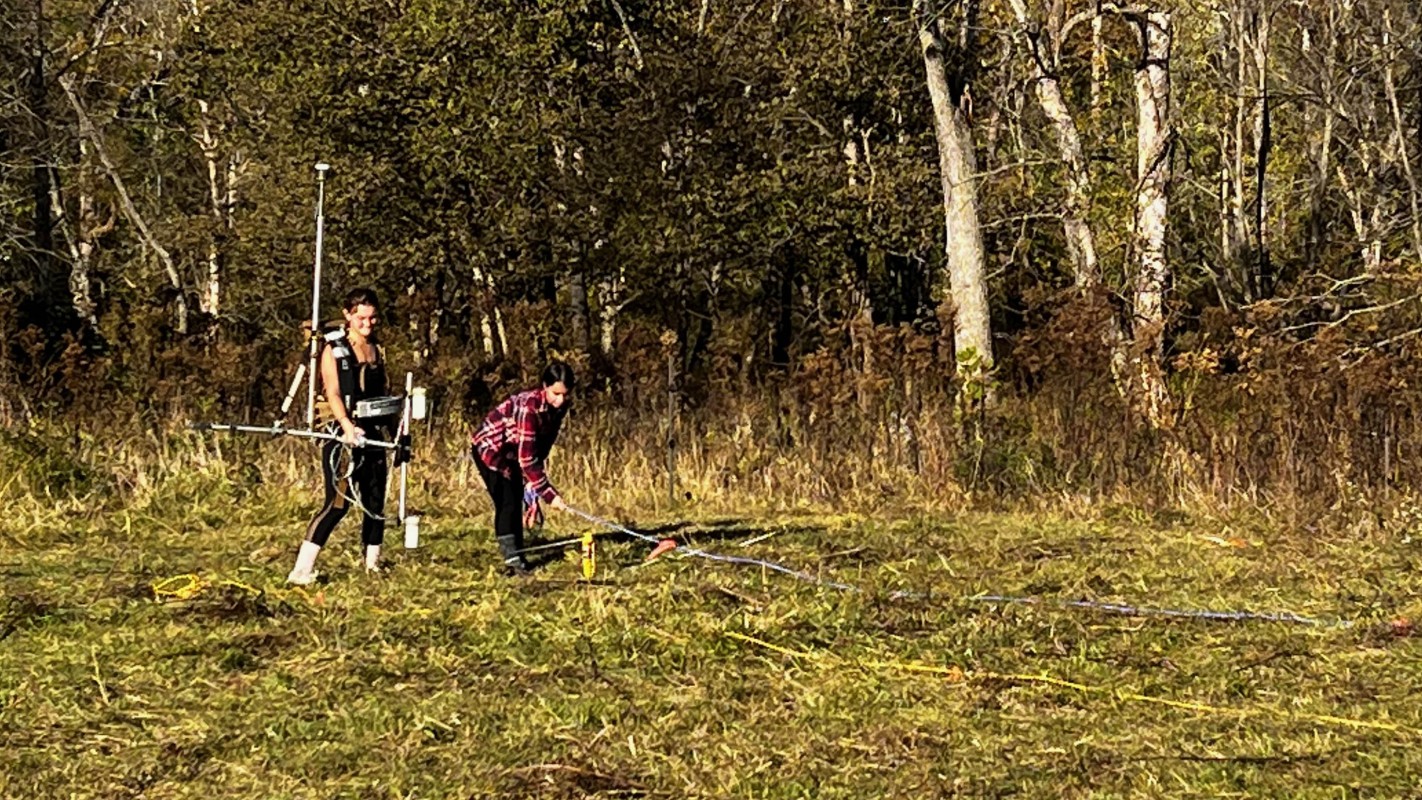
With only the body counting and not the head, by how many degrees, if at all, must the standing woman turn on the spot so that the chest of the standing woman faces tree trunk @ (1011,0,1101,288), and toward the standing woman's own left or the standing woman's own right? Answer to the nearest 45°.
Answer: approximately 90° to the standing woman's own left

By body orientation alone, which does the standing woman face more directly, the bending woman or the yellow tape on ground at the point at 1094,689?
the yellow tape on ground

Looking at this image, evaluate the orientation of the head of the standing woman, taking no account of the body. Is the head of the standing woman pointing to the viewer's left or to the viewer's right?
to the viewer's right

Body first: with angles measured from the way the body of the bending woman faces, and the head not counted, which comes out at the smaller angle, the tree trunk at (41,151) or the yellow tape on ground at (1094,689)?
the yellow tape on ground

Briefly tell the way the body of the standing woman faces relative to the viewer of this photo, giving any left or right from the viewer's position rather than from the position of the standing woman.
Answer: facing the viewer and to the right of the viewer

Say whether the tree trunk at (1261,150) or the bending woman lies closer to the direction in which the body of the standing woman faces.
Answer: the bending woman

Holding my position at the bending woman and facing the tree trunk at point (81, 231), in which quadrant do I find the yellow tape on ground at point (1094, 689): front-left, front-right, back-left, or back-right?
back-right

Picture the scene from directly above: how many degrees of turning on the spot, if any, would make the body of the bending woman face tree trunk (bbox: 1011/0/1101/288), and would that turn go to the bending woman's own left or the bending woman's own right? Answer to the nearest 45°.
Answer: approximately 45° to the bending woman's own left

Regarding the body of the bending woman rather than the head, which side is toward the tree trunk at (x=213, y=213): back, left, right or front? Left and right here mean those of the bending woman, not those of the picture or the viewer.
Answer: left

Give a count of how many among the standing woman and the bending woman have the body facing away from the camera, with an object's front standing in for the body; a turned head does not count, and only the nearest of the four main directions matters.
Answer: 0

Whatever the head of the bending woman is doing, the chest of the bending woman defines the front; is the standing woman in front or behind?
behind

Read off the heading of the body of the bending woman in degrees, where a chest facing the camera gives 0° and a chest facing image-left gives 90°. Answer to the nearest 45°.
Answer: approximately 270°

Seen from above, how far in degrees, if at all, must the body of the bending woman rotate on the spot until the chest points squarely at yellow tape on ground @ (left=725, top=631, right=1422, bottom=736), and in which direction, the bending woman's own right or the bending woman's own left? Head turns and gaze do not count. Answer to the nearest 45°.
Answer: approximately 45° to the bending woman's own right

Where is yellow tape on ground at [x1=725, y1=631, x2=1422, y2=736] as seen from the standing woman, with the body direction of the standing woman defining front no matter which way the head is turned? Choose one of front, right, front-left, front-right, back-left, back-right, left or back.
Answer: front

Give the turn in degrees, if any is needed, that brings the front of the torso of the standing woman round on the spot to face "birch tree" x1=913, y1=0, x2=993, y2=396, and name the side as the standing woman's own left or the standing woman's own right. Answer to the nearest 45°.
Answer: approximately 90° to the standing woman's own left

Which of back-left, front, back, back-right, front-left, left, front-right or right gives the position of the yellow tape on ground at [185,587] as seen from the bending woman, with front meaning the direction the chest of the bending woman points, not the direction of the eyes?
back
